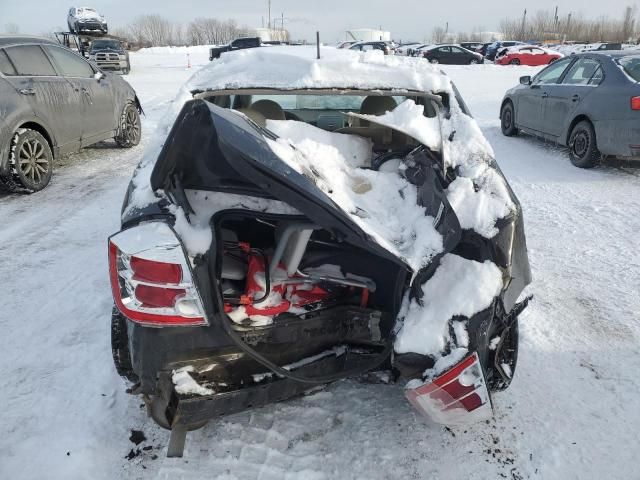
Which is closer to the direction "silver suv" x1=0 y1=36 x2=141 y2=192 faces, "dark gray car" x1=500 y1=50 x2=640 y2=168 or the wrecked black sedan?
the dark gray car

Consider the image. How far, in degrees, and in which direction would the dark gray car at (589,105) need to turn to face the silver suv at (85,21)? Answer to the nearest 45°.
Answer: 0° — it already faces it

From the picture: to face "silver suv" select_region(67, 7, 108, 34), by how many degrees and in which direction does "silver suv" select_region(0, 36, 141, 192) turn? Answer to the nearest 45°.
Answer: approximately 45° to its left

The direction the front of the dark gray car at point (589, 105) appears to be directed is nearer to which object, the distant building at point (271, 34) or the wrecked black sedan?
the distant building

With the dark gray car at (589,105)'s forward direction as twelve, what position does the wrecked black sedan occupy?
The wrecked black sedan is roughly at 8 o'clock from the dark gray car.

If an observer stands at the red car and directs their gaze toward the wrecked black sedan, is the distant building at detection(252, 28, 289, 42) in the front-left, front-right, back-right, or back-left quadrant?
back-right

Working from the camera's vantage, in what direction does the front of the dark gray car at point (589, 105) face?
facing away from the viewer and to the left of the viewer

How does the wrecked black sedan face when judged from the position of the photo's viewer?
facing away from the viewer

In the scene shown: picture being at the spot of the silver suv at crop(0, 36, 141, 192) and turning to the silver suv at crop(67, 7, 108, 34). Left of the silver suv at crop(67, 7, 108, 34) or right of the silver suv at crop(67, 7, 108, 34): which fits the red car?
right

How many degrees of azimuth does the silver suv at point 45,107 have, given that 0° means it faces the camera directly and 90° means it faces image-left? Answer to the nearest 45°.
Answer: approximately 225°
